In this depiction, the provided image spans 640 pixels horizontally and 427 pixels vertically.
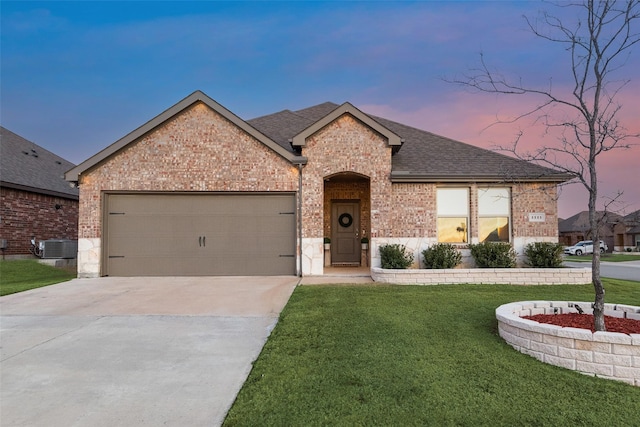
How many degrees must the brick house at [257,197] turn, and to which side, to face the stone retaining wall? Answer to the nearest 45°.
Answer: approximately 90° to its left

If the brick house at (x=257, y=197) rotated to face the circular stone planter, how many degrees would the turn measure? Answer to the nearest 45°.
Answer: approximately 45° to its left

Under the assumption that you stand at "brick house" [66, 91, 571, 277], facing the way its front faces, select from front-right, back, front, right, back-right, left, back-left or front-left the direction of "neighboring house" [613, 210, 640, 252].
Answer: back-left

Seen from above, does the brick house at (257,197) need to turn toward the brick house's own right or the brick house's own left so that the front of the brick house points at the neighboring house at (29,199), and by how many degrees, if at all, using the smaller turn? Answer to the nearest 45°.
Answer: approximately 135° to the brick house's own right

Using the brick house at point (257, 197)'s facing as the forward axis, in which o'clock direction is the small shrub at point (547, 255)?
The small shrub is roughly at 9 o'clock from the brick house.

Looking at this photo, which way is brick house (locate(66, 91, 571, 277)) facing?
toward the camera

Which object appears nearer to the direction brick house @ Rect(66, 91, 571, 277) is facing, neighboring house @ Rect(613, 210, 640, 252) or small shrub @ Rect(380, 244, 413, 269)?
the small shrub

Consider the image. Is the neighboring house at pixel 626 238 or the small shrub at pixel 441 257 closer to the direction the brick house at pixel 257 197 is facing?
the small shrub
